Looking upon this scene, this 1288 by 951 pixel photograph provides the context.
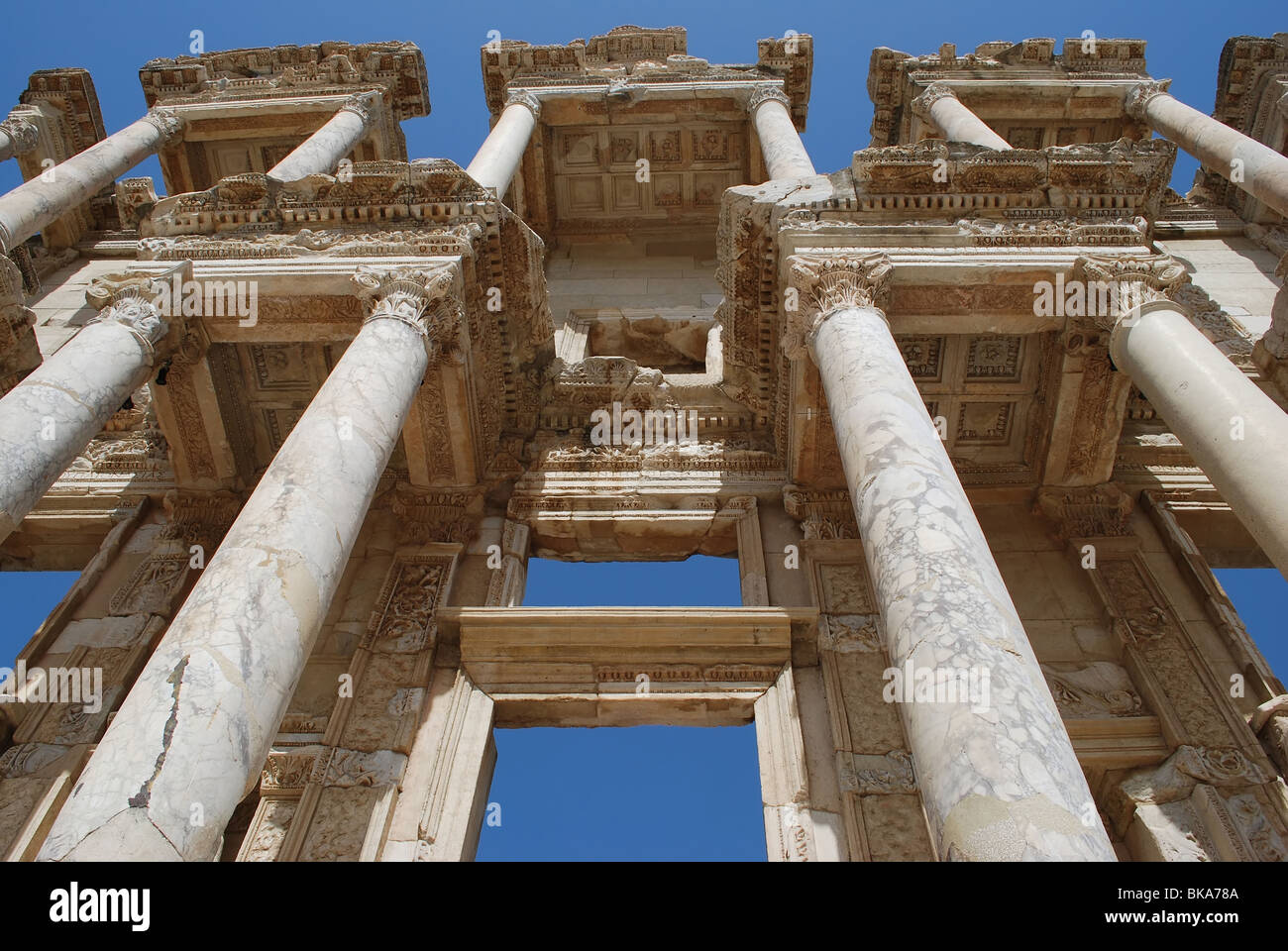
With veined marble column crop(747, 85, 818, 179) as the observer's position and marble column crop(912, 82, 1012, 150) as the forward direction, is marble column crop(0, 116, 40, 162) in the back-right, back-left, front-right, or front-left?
back-left

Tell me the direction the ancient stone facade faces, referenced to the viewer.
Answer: facing the viewer

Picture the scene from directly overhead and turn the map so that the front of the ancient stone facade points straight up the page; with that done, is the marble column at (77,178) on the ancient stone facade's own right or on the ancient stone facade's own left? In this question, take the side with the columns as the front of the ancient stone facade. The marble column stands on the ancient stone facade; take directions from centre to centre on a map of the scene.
on the ancient stone facade's own right
